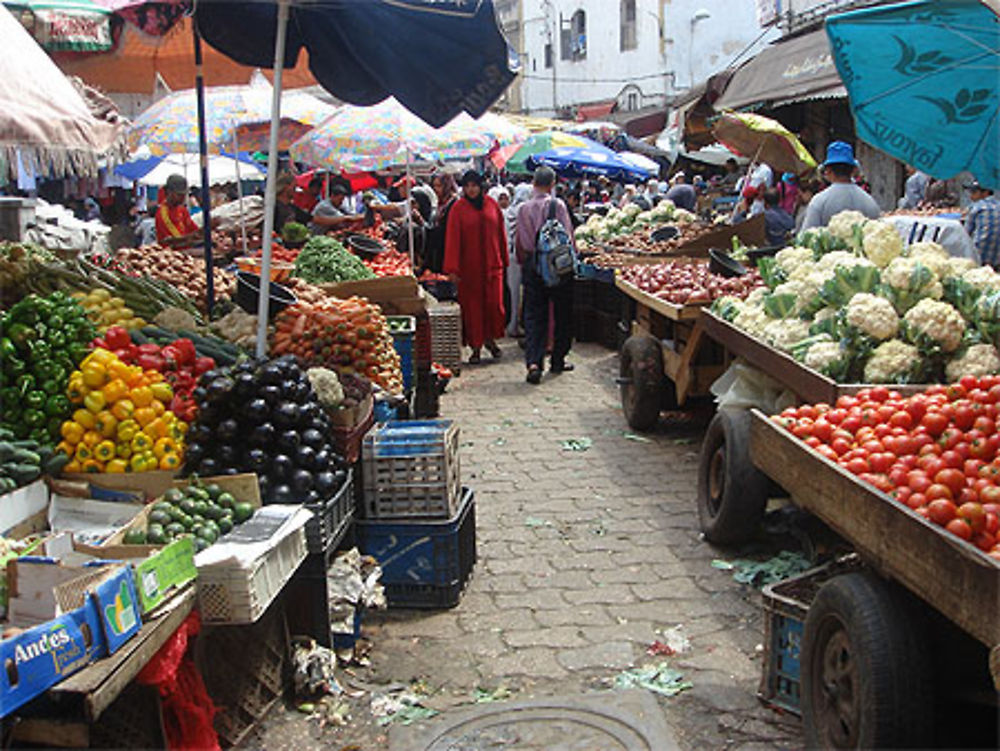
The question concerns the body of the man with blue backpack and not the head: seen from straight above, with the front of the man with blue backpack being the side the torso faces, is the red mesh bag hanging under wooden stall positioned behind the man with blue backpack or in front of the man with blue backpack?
behind

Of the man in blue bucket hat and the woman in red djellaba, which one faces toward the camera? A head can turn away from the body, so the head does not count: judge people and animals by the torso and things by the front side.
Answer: the woman in red djellaba

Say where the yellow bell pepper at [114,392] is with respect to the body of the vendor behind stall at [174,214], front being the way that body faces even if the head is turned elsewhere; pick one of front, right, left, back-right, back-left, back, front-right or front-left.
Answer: front-right

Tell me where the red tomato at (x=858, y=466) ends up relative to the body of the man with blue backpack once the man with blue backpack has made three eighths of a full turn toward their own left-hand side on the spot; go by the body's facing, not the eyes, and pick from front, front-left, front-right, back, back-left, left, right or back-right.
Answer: front-left

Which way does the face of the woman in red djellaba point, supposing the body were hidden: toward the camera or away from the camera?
toward the camera

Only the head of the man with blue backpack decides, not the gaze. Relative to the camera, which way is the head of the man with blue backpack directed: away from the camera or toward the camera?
away from the camera

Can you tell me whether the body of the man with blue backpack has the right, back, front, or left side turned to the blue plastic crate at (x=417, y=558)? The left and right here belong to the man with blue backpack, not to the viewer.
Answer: back

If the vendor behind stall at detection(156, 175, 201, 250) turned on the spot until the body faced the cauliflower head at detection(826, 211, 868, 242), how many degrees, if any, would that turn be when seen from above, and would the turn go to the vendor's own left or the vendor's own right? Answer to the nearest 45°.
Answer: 0° — they already face it

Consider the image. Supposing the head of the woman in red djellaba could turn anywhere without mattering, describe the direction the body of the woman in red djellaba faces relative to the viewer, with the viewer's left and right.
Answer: facing the viewer

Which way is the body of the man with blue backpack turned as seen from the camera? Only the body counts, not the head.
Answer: away from the camera

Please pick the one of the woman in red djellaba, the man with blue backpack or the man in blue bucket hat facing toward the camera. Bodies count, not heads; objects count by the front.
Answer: the woman in red djellaba
